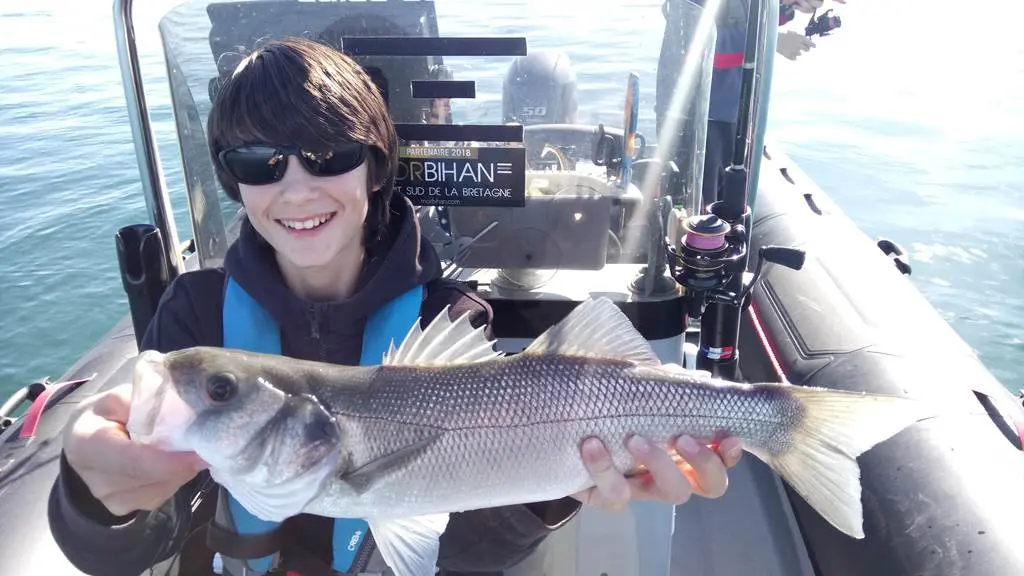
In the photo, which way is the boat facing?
toward the camera
